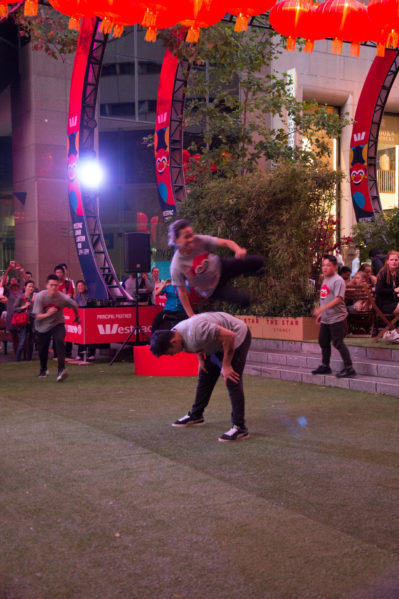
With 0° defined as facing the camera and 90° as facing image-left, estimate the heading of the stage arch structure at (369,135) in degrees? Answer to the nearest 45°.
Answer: approximately 45°

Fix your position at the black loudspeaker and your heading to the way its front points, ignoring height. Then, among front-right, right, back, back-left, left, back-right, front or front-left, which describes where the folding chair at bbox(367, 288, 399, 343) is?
front-left

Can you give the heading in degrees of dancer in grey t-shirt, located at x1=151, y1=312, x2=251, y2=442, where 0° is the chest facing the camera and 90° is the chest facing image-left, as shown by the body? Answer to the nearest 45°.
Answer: approximately 90°

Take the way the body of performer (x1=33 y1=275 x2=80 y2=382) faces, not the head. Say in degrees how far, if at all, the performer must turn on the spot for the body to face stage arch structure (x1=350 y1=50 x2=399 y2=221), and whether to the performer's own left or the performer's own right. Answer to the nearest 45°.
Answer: approximately 135° to the performer's own left

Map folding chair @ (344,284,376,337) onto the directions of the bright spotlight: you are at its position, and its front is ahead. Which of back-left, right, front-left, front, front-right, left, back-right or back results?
front-left
